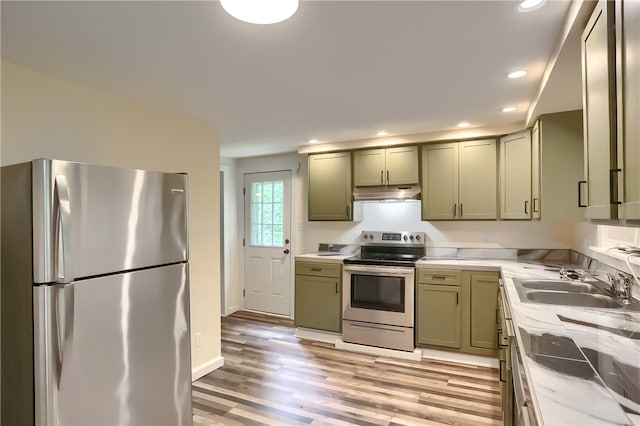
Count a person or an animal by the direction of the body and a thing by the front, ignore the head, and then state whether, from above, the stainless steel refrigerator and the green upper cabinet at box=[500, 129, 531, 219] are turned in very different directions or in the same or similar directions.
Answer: very different directions

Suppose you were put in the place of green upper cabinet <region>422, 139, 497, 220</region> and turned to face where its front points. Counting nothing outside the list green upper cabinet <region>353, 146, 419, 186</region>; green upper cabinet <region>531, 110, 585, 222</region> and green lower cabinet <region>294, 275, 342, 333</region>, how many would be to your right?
2

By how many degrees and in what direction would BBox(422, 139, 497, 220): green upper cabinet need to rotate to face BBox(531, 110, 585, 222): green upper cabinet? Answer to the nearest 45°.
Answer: approximately 45° to its left

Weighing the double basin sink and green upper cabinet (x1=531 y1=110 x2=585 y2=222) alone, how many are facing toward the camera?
0

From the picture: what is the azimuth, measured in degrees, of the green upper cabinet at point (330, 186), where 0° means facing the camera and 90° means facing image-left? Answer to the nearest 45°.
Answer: approximately 0°

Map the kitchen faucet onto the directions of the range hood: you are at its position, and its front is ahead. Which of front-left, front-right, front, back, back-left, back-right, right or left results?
front-left

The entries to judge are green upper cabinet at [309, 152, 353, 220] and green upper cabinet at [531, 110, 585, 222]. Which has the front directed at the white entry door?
green upper cabinet at [531, 110, 585, 222]

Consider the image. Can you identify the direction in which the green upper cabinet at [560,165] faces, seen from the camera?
facing to the left of the viewer

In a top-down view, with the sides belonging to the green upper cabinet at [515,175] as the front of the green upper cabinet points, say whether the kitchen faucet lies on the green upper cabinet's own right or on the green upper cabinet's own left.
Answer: on the green upper cabinet's own left

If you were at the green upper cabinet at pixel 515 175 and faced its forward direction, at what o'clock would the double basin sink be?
The double basin sink is roughly at 10 o'clock from the green upper cabinet.

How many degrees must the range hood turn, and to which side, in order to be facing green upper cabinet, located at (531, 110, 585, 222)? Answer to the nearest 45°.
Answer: approximately 45° to its left

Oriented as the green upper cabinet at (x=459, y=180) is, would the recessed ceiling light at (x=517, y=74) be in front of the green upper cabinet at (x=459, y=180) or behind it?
in front
